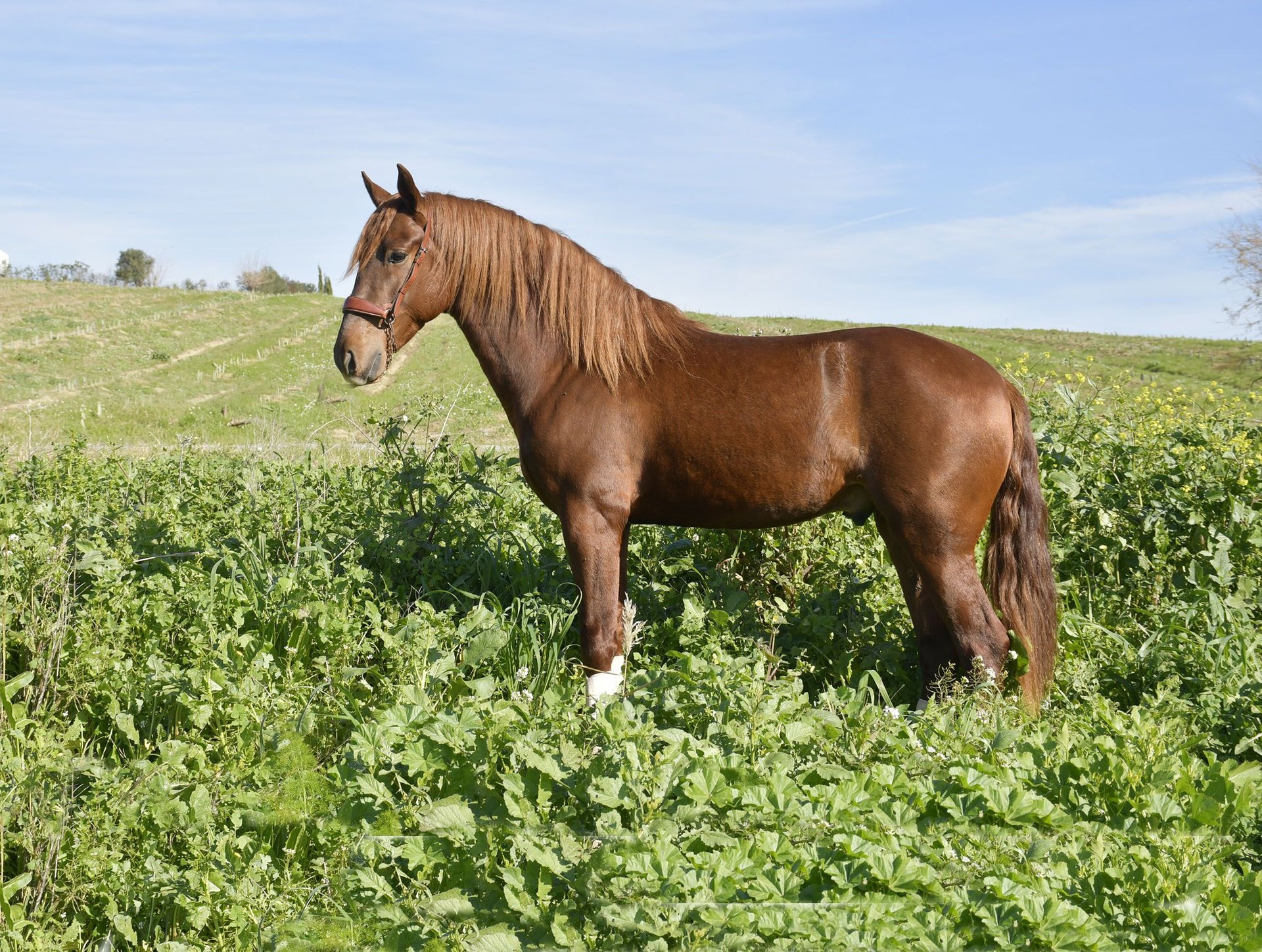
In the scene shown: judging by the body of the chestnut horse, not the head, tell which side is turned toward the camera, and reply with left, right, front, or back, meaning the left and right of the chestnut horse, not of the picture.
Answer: left
